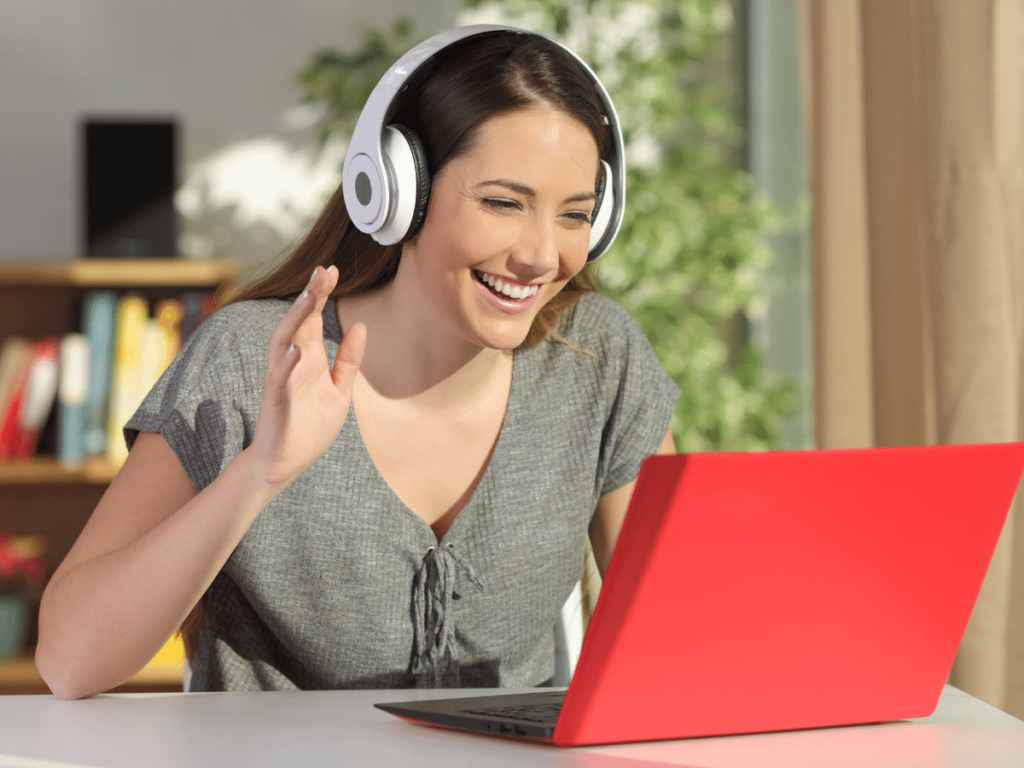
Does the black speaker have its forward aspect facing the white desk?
yes

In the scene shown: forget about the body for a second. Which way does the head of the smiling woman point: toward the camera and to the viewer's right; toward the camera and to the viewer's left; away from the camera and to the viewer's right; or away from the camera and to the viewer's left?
toward the camera and to the viewer's right

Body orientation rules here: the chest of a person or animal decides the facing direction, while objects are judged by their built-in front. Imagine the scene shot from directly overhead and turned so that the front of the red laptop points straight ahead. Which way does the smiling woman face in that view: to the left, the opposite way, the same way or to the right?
the opposite way

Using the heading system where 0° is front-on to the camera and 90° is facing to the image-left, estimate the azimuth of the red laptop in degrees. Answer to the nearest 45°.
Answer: approximately 135°

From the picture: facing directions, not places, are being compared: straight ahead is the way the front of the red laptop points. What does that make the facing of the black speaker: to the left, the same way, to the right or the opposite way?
the opposite way

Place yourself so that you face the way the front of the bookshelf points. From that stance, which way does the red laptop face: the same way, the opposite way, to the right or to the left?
the opposite way

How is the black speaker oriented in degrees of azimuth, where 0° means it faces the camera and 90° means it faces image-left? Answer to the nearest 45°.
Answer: approximately 0°

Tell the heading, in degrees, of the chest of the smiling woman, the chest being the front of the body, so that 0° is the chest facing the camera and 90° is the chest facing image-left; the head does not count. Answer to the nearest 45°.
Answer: approximately 315°

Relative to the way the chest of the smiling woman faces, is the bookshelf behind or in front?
behind
